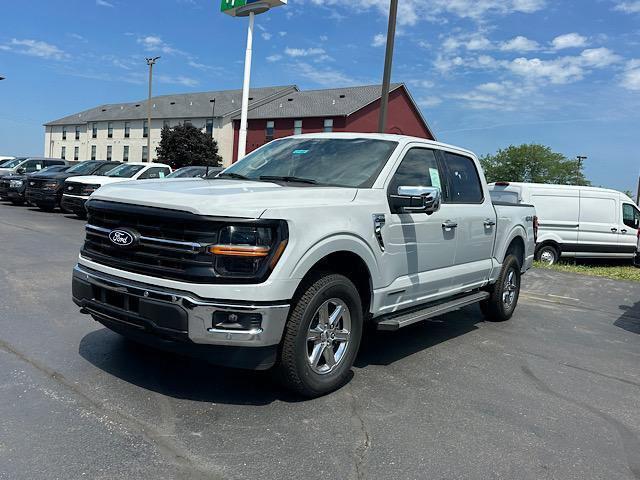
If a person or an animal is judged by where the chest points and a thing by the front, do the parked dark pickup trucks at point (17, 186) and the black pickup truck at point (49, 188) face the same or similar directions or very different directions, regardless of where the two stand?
same or similar directions

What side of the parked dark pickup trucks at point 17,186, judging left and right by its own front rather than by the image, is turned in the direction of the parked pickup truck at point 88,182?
left

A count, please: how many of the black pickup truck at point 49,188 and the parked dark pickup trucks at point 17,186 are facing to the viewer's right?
0

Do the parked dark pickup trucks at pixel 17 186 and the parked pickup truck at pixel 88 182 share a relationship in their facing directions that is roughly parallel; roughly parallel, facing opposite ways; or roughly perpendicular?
roughly parallel

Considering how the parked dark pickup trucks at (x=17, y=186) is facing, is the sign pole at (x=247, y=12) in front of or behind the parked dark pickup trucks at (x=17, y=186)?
behind

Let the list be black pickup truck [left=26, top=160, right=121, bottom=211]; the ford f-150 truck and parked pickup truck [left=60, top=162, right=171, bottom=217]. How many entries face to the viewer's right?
0

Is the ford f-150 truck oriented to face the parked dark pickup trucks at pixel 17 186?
no

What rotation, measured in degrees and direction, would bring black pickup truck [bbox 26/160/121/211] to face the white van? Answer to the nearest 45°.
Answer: approximately 90° to its left

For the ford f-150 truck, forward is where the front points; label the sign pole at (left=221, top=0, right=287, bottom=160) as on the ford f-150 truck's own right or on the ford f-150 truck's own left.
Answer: on the ford f-150 truck's own right

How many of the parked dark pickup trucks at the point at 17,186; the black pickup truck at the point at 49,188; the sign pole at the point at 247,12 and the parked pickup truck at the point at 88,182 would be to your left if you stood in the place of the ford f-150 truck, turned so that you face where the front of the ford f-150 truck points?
0

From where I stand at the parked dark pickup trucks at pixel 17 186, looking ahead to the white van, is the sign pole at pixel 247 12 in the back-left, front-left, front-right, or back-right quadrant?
front-left

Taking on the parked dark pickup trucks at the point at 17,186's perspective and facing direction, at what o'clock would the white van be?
The white van is roughly at 9 o'clock from the parked dark pickup trucks.

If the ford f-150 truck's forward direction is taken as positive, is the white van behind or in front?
behind

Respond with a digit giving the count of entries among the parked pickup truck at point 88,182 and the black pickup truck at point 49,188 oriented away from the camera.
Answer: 0

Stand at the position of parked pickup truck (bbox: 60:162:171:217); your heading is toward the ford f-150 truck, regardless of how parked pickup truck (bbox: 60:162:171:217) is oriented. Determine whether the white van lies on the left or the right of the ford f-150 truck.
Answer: left

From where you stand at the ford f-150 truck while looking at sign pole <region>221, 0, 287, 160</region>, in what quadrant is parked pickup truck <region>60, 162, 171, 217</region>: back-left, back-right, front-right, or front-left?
front-left

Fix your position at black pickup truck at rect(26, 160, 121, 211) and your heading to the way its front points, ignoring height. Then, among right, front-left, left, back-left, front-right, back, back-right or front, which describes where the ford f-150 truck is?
front-left
